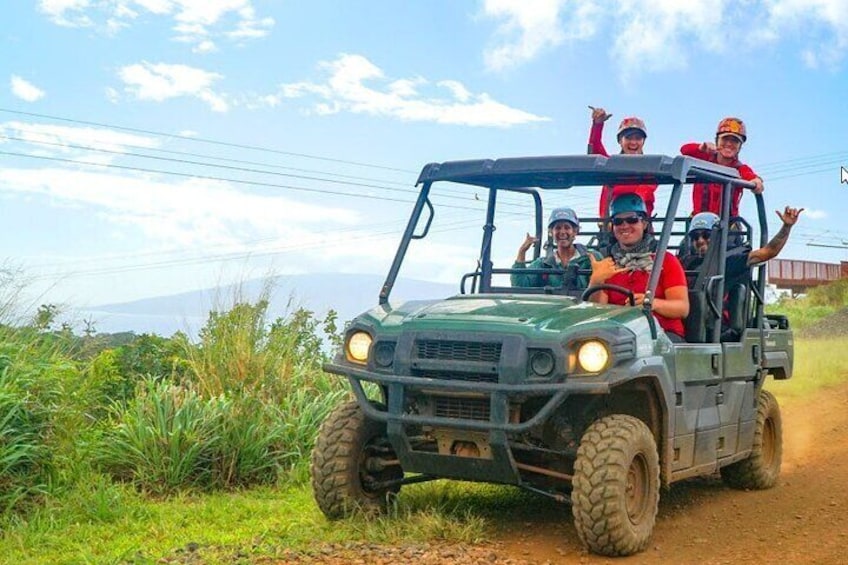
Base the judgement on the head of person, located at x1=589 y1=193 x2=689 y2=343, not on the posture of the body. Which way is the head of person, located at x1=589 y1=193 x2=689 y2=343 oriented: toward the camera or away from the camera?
toward the camera

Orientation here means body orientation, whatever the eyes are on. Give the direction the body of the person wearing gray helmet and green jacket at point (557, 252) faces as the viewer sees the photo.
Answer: toward the camera

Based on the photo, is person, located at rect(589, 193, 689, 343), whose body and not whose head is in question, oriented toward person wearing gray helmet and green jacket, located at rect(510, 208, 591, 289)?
no

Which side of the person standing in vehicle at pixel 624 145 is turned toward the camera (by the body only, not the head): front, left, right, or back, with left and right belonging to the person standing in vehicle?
front

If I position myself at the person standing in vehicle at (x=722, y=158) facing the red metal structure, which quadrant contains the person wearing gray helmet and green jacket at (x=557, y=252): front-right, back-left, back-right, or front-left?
back-left

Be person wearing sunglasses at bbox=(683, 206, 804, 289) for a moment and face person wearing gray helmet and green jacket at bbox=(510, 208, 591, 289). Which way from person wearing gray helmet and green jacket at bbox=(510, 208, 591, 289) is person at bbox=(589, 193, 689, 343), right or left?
left

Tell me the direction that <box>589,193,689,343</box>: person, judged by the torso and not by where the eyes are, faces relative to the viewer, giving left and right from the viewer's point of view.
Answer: facing the viewer and to the left of the viewer

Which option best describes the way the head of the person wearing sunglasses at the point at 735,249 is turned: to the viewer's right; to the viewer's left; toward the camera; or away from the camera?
toward the camera

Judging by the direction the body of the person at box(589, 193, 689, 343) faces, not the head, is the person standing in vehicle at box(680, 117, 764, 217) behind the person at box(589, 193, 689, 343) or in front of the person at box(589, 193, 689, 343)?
behind

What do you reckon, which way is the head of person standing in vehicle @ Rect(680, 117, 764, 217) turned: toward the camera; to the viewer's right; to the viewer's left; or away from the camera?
toward the camera

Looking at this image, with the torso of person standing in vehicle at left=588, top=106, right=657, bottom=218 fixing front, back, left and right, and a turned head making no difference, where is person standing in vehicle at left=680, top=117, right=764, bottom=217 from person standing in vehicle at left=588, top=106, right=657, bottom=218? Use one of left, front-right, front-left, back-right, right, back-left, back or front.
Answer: left

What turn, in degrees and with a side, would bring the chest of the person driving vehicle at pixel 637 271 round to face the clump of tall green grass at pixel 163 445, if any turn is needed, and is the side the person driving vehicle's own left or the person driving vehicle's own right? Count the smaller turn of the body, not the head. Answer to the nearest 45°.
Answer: approximately 45° to the person driving vehicle's own right

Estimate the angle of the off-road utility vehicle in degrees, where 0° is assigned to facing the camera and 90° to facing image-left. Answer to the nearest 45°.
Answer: approximately 45°

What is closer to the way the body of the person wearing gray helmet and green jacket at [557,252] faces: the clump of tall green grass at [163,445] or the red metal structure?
the clump of tall green grass

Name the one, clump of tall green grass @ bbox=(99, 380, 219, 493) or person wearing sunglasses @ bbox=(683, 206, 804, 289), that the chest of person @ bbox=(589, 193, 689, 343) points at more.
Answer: the clump of tall green grass

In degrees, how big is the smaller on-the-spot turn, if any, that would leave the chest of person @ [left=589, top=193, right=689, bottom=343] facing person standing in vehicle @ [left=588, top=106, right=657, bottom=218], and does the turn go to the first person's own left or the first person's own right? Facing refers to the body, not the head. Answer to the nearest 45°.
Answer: approximately 135° to the first person's own right

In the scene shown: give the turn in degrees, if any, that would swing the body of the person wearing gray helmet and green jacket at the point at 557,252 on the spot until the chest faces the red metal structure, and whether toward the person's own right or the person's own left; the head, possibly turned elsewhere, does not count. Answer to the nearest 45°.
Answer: approximately 180°

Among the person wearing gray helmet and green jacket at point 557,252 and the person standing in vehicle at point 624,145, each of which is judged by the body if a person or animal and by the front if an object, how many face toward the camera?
2

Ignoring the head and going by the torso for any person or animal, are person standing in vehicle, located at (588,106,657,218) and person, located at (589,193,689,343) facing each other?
no
